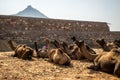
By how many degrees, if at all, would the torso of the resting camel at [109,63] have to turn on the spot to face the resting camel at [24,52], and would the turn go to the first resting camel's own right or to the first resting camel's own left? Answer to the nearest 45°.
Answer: approximately 45° to the first resting camel's own right

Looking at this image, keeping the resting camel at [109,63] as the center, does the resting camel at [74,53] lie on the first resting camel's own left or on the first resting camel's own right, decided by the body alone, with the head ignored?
on the first resting camel's own right

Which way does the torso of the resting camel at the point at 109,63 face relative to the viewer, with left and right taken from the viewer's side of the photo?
facing to the left of the viewer

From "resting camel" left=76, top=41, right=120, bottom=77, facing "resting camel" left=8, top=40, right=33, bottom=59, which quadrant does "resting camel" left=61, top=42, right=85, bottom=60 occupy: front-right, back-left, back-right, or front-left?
front-right

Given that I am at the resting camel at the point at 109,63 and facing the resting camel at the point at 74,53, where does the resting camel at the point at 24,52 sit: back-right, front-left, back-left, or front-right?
front-left
